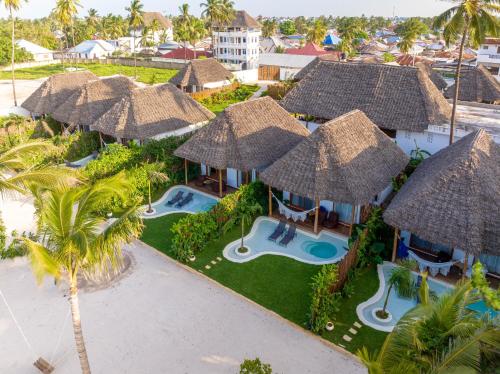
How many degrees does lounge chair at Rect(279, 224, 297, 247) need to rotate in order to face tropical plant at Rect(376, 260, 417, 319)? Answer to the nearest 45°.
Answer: approximately 90° to its left

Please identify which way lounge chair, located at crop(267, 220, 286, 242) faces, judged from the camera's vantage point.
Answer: facing the viewer and to the left of the viewer

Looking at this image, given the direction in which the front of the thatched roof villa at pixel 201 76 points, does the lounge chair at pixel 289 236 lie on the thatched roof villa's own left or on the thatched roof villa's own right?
on the thatched roof villa's own left

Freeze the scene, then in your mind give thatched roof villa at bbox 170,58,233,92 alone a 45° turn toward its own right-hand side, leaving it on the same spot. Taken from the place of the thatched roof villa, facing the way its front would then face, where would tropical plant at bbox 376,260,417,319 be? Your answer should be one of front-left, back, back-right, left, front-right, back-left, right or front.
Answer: left

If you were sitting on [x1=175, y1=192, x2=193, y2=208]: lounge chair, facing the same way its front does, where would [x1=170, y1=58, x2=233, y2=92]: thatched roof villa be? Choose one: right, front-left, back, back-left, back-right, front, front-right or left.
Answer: back-right

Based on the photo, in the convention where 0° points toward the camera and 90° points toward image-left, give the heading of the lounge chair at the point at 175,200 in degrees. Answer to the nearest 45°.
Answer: approximately 45°

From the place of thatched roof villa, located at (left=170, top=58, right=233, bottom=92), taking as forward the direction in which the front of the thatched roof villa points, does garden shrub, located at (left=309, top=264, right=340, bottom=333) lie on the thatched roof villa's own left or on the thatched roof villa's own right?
on the thatched roof villa's own left

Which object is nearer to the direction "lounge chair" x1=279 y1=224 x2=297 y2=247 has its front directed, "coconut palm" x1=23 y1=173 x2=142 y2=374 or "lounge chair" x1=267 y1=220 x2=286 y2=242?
the coconut palm

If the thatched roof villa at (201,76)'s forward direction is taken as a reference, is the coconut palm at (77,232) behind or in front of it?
in front

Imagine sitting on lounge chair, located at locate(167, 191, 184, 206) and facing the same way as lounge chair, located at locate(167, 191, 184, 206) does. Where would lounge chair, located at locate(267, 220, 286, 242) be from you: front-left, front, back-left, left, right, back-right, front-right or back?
left

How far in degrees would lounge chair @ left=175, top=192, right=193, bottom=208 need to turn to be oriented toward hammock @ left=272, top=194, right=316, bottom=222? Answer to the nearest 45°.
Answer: approximately 90° to its left

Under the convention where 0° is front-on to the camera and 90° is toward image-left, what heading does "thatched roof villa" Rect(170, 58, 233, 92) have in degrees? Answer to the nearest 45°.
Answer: approximately 45°
